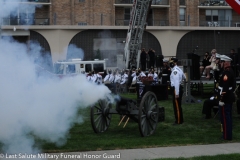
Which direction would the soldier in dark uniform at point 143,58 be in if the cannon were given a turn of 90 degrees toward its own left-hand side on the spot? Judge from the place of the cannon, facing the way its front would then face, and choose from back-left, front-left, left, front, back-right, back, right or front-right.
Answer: back-left

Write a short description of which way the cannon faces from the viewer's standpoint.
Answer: facing the viewer and to the left of the viewer

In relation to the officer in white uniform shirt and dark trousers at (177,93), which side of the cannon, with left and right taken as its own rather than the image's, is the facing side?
back

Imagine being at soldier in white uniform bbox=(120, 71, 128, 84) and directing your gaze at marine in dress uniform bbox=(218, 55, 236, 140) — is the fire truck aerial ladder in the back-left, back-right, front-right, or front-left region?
back-left

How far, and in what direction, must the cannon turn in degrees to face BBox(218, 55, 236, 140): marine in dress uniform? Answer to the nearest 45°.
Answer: approximately 135° to its left

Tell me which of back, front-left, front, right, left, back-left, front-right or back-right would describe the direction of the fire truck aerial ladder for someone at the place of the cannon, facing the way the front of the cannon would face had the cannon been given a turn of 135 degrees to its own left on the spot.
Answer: left

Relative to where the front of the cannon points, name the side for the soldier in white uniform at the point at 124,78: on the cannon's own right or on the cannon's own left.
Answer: on the cannon's own right
